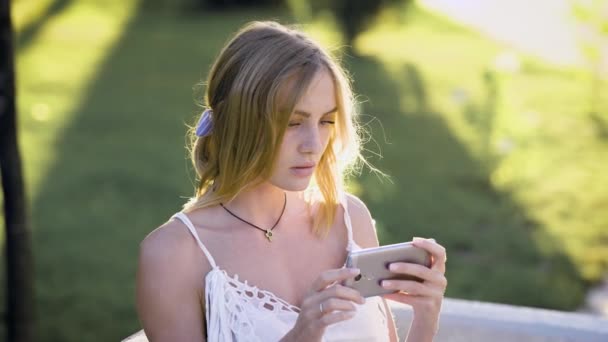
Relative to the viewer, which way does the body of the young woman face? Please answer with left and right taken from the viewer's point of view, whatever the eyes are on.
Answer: facing the viewer and to the right of the viewer

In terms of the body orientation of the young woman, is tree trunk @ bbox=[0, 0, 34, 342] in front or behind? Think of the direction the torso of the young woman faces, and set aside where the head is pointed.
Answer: behind

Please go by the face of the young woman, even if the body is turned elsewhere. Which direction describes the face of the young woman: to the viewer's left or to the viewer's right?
to the viewer's right
